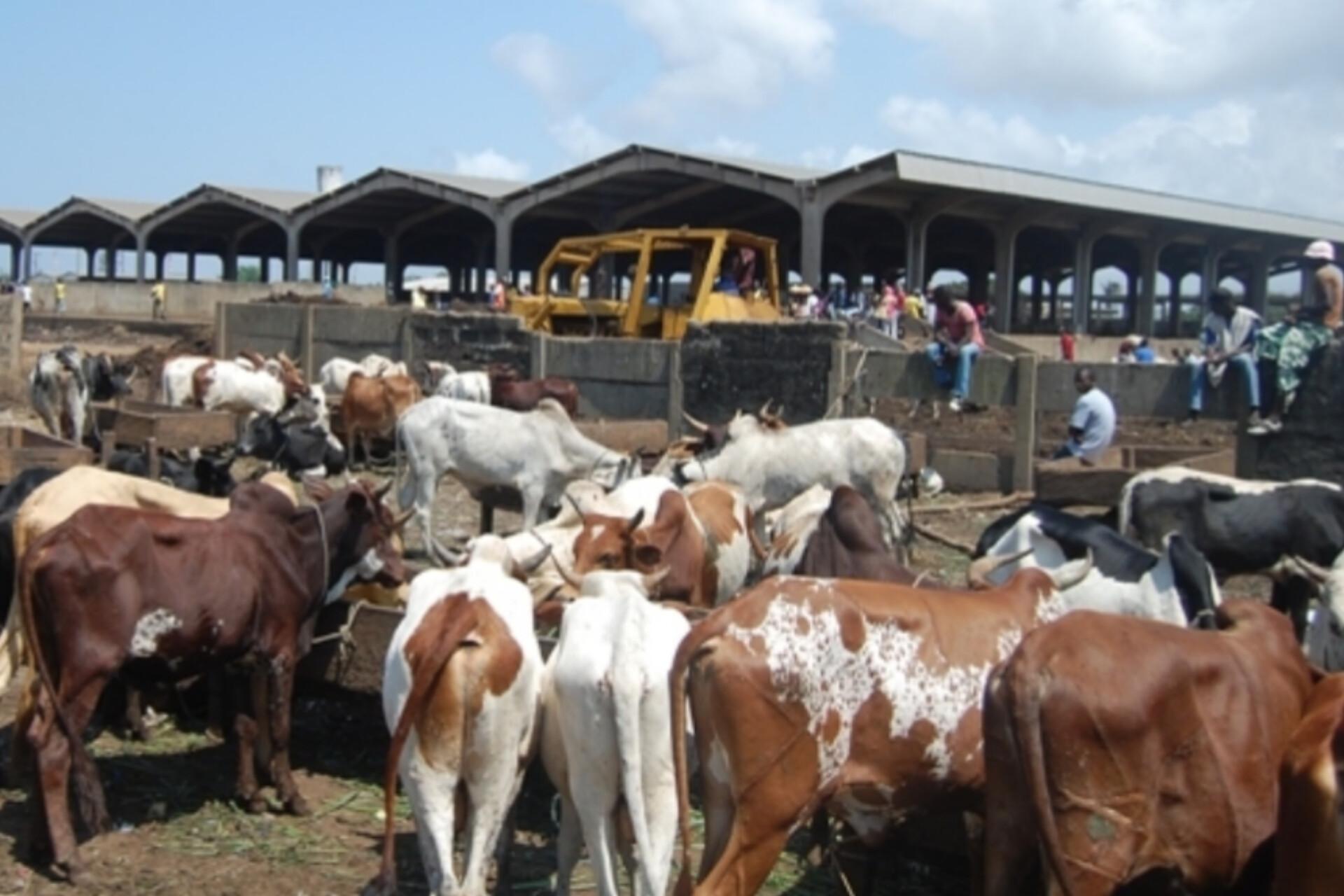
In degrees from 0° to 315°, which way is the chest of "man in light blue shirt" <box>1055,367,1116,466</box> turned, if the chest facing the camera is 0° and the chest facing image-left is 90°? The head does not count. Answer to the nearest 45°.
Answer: approximately 90°

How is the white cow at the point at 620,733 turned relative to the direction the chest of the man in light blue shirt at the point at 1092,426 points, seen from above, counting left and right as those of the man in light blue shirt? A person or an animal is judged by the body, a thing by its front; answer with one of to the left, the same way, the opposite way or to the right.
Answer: to the right

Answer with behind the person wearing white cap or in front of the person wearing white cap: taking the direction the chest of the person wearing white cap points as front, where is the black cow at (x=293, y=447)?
in front

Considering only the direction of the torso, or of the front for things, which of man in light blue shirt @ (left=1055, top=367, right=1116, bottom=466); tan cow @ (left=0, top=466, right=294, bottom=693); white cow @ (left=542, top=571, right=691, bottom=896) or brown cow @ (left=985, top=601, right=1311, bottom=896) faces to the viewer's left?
the man in light blue shirt

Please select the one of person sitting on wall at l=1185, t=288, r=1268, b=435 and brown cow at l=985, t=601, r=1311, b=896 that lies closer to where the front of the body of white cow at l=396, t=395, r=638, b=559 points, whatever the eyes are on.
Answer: the person sitting on wall

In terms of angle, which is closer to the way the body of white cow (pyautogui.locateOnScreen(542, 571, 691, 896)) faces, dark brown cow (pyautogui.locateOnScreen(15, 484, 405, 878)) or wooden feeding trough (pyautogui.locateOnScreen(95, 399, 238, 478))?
the wooden feeding trough

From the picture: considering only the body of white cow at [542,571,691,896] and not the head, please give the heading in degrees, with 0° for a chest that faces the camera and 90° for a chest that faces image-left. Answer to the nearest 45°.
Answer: approximately 180°

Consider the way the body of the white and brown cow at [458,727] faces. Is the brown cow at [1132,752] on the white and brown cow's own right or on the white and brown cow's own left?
on the white and brown cow's own right

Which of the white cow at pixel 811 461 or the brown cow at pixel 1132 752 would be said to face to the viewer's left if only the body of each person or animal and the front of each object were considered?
the white cow

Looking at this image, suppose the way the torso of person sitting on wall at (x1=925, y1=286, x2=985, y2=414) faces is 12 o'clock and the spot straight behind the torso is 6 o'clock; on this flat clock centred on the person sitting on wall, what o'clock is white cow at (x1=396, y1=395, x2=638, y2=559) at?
The white cow is roughly at 12 o'clock from the person sitting on wall.

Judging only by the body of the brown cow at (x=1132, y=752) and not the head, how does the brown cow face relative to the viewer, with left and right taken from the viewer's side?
facing away from the viewer and to the right of the viewer

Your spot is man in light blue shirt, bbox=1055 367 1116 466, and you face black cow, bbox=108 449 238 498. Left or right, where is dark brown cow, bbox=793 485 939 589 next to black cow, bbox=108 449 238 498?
left

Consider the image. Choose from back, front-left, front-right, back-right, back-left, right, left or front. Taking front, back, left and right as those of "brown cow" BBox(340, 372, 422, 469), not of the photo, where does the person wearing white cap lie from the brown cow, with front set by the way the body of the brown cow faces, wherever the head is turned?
right
